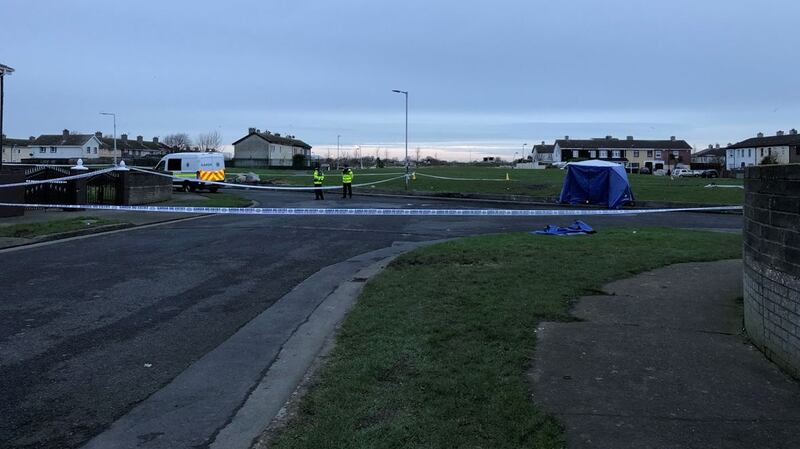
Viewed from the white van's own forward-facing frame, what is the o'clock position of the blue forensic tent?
The blue forensic tent is roughly at 6 o'clock from the white van.

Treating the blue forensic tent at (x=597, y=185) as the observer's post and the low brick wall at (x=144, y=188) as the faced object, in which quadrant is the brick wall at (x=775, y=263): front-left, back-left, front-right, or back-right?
front-left

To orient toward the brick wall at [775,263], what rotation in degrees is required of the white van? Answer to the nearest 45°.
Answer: approximately 135° to its left

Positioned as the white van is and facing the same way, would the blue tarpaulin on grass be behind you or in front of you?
behind

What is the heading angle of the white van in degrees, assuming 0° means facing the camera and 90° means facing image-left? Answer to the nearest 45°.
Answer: approximately 135°

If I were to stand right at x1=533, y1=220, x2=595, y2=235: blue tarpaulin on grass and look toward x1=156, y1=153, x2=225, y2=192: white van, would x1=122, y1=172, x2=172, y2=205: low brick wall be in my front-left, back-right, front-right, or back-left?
front-left

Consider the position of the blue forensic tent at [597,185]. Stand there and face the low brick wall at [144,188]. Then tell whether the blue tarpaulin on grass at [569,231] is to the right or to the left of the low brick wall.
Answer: left

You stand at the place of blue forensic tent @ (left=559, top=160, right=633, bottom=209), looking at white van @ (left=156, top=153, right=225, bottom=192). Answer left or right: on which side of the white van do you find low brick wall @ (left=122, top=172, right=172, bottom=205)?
left

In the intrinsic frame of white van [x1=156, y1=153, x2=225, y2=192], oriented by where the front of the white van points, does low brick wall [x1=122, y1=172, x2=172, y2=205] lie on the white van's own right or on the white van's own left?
on the white van's own left
